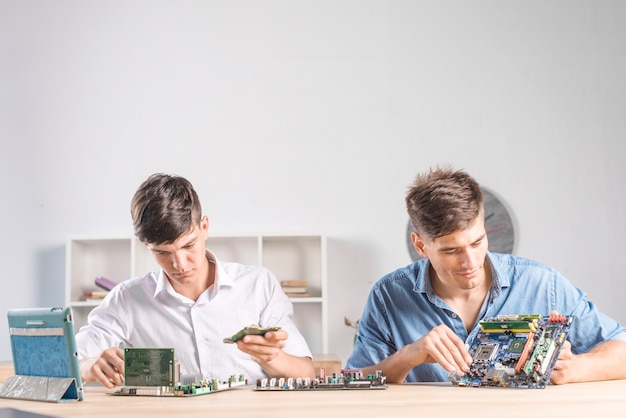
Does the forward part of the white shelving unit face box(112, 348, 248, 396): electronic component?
yes

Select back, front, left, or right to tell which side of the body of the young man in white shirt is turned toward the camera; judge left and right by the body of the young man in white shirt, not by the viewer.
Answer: front

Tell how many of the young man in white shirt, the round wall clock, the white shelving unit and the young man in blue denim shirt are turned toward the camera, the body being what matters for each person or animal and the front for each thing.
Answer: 4

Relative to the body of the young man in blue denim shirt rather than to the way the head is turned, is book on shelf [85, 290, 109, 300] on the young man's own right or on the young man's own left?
on the young man's own right

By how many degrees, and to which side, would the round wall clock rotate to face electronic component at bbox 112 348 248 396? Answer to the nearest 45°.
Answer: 0° — it already faces it

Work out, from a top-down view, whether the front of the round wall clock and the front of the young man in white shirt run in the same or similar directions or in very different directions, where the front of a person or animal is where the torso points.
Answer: same or similar directions

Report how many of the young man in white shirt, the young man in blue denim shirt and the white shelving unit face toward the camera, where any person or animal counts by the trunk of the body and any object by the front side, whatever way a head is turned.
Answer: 3

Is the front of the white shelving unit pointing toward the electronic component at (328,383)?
yes

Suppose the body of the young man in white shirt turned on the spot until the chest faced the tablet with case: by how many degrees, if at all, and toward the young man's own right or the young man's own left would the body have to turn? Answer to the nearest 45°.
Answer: approximately 45° to the young man's own right

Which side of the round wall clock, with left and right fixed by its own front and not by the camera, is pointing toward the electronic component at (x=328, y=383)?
front

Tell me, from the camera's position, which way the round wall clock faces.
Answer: facing the viewer

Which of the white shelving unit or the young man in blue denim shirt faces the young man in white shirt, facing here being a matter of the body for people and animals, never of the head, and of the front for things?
the white shelving unit

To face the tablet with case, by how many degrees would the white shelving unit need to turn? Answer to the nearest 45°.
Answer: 0° — it already faces it
